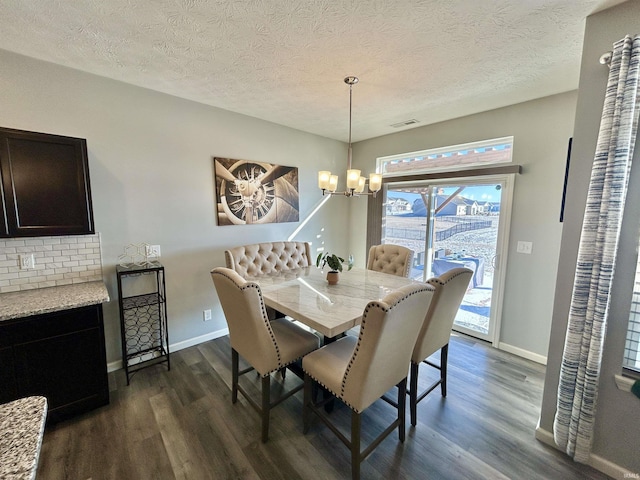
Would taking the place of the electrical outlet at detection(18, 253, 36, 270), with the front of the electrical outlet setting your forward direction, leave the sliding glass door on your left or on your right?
on your left

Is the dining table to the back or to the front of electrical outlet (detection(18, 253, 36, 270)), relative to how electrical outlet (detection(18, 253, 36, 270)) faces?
to the front

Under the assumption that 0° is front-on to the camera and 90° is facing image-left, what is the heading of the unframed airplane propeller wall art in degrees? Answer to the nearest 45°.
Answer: approximately 315°

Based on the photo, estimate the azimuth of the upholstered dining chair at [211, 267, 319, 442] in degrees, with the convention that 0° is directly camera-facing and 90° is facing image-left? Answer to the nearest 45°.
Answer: approximately 225°

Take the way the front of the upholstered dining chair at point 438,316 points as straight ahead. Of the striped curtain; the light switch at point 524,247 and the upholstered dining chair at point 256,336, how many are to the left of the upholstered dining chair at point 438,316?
1

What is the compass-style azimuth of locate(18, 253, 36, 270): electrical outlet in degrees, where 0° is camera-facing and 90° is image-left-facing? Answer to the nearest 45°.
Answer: approximately 0°

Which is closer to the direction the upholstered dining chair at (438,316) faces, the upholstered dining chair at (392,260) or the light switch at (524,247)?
the upholstered dining chair

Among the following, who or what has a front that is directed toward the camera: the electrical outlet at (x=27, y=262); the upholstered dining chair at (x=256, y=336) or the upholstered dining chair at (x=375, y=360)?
the electrical outlet

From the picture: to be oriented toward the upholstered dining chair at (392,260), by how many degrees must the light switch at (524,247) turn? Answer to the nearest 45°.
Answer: approximately 45° to its right

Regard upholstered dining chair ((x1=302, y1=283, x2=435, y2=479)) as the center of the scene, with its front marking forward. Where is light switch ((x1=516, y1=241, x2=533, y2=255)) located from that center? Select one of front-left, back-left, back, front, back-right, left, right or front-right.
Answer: right

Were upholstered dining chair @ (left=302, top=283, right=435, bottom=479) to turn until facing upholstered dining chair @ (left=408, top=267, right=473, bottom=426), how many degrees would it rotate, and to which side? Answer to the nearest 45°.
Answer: approximately 90° to its right

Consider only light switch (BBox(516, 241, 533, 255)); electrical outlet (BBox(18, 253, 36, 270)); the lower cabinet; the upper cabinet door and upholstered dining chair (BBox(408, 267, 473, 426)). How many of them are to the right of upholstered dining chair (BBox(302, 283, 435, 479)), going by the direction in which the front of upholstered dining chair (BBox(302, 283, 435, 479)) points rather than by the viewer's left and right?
2

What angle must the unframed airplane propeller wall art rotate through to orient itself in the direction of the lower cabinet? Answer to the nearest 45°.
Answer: approximately 90° to its right
